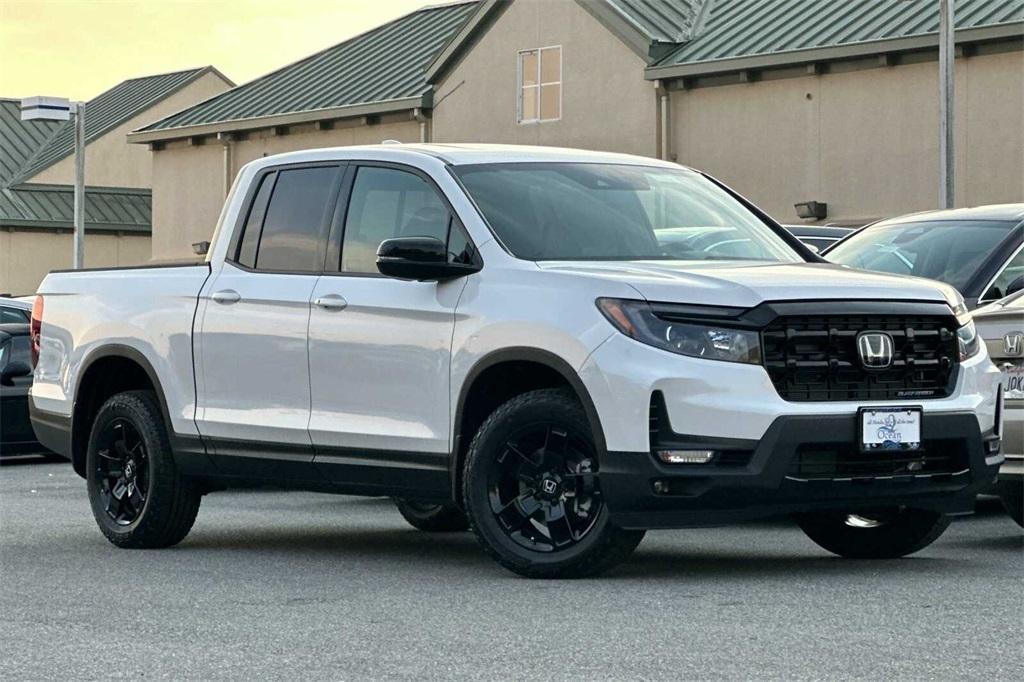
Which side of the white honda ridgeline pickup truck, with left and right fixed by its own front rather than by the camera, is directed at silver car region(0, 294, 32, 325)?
back

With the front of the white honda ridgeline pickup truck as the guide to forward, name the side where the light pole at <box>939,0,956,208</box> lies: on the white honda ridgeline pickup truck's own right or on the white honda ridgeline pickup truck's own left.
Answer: on the white honda ridgeline pickup truck's own left

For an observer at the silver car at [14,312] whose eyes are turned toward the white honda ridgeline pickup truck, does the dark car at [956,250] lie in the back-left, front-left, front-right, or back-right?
front-left

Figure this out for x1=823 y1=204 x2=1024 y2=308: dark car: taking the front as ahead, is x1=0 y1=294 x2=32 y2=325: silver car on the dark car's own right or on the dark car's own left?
on the dark car's own right

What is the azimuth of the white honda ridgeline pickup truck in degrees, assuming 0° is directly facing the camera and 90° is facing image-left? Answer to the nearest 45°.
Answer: approximately 315°

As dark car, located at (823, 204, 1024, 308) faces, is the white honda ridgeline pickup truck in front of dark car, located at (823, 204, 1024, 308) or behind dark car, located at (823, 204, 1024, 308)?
in front

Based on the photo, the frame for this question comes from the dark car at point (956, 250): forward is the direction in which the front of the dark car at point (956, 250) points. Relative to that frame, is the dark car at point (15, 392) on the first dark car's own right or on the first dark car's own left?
on the first dark car's own right

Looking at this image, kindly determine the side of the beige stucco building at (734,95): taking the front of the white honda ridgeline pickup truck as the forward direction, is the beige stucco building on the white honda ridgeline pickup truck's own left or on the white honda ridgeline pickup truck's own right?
on the white honda ridgeline pickup truck's own left

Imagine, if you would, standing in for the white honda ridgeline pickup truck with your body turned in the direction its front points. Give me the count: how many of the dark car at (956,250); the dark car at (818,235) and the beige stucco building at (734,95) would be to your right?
0

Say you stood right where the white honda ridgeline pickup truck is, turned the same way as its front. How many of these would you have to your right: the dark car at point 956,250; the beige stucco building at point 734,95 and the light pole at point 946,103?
0

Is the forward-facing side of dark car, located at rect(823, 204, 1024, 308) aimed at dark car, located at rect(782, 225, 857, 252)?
no

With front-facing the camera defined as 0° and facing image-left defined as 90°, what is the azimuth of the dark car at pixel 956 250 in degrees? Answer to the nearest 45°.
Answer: approximately 45°

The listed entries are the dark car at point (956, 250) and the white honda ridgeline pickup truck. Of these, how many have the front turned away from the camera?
0

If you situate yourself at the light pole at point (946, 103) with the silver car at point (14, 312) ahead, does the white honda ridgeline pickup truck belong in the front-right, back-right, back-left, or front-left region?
front-left

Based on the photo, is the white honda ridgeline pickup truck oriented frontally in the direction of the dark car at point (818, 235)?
no

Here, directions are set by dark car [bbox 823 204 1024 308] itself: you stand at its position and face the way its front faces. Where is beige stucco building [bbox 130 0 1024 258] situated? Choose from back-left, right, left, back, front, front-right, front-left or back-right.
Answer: back-right
